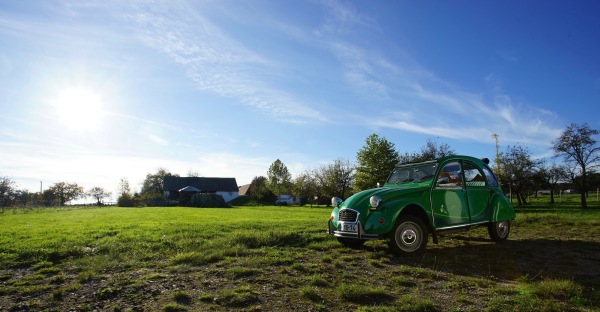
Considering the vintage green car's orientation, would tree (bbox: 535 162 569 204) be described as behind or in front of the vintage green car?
behind

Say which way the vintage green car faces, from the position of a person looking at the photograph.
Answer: facing the viewer and to the left of the viewer

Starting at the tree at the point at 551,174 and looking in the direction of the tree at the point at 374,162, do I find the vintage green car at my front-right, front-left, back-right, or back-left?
front-left

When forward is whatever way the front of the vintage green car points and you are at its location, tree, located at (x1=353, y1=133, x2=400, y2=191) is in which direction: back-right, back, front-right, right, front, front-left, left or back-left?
back-right
